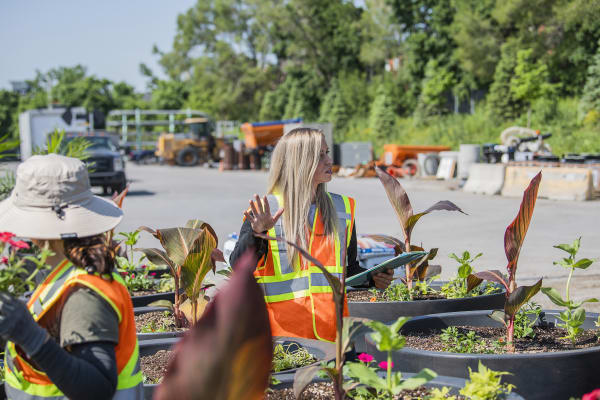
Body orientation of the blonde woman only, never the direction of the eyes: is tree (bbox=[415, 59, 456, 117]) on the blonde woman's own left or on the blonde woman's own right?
on the blonde woman's own left

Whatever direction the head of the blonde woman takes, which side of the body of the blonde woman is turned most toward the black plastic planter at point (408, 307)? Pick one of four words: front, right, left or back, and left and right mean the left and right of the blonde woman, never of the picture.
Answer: left

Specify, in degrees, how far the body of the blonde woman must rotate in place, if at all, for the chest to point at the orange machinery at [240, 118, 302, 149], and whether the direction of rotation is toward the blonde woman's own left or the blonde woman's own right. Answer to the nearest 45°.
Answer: approximately 135° to the blonde woman's own left

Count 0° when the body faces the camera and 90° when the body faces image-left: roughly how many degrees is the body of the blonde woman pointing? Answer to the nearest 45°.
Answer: approximately 315°

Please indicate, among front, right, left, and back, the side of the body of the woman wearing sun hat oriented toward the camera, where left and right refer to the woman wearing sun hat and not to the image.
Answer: left

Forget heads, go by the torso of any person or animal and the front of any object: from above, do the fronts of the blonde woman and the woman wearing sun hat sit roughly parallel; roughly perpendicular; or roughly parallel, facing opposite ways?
roughly perpendicular

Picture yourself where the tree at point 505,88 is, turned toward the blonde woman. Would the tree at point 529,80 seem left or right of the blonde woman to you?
left

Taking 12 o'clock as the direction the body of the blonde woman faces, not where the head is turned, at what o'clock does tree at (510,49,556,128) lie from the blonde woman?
The tree is roughly at 8 o'clock from the blonde woman.

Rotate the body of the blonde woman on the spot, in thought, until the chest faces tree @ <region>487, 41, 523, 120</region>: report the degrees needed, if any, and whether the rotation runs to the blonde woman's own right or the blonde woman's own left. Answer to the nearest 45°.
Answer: approximately 135° to the blonde woman's own left
